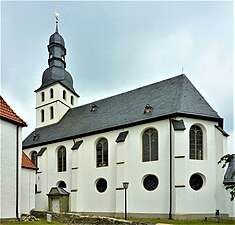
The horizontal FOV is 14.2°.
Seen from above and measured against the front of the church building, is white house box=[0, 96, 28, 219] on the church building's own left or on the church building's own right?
on the church building's own left

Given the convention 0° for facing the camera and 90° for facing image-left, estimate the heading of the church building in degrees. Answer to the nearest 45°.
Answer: approximately 135°
